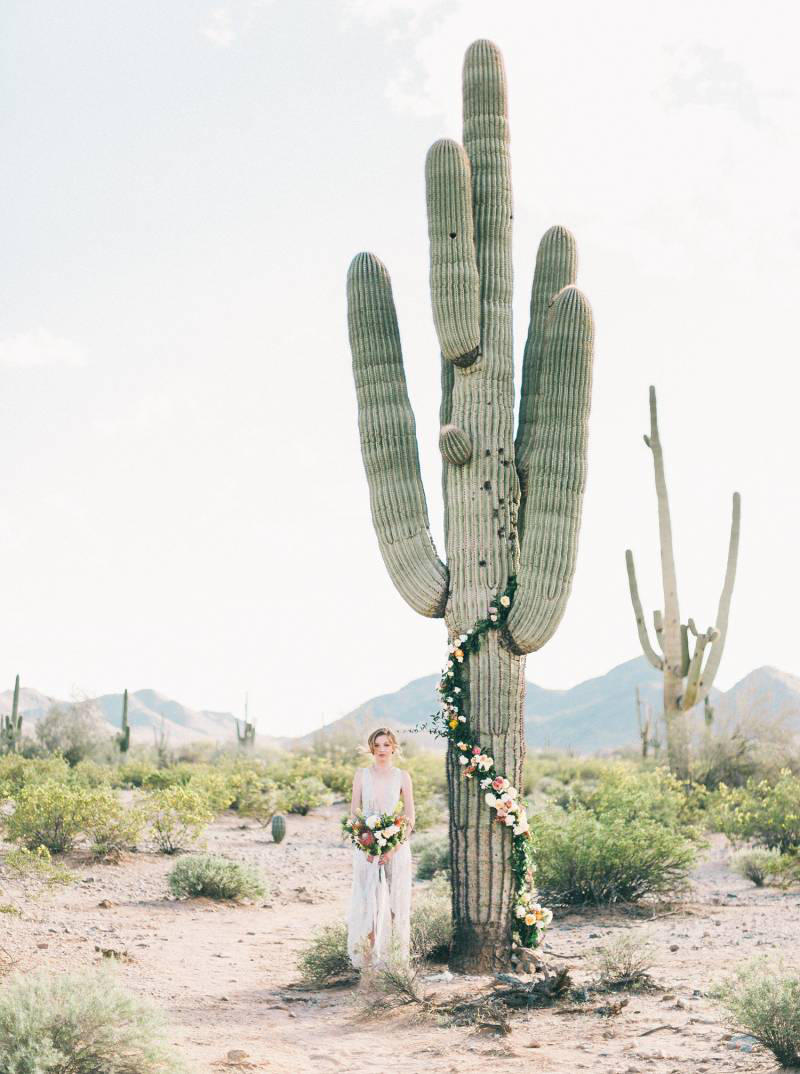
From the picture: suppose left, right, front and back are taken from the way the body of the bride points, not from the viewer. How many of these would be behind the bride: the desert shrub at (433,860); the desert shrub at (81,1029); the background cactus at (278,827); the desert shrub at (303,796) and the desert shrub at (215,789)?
4

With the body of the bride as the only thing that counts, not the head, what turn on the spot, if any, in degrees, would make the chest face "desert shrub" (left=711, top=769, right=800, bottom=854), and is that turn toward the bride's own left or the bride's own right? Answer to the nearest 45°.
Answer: approximately 135° to the bride's own left

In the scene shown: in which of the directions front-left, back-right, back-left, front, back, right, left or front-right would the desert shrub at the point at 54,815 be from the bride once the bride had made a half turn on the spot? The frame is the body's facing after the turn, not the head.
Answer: front-left

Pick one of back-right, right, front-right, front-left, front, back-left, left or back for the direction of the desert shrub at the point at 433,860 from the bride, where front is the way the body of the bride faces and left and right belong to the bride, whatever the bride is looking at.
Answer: back

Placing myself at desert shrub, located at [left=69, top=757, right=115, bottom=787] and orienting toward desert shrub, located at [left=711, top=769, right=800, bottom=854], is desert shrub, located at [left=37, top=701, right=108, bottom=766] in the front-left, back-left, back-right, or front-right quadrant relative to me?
back-left

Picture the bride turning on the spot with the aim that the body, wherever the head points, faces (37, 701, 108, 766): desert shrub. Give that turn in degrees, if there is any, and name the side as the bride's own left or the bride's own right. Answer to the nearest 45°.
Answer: approximately 180°

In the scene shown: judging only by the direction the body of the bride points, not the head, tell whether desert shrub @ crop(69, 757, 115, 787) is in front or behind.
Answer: behind

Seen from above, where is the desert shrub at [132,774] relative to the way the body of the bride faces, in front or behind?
behind

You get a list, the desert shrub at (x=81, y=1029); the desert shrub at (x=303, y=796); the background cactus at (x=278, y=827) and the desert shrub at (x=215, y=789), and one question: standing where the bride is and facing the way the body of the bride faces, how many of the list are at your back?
3

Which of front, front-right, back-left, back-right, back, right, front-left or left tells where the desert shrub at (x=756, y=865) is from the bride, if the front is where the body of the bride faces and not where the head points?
back-left

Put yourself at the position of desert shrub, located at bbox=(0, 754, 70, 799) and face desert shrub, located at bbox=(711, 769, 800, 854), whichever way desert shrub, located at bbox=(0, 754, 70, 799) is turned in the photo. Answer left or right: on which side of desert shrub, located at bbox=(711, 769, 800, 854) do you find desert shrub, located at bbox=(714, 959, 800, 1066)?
right

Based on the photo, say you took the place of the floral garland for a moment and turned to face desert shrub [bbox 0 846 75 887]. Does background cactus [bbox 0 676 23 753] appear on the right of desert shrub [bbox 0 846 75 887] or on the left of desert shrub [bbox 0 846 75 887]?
right

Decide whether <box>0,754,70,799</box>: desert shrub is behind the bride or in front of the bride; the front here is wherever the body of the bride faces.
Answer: behind

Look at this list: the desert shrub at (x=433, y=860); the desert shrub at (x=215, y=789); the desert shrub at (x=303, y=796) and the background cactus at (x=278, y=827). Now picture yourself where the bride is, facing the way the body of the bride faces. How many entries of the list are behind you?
4

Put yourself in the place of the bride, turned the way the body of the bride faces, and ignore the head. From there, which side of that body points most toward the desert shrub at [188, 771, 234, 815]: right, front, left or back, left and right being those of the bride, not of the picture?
back

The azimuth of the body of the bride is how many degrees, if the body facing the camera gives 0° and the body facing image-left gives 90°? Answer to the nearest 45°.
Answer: approximately 0°
